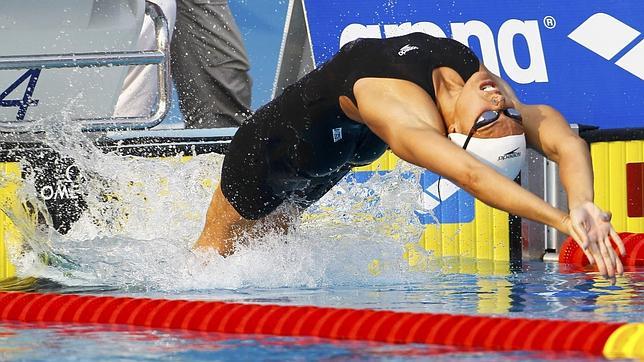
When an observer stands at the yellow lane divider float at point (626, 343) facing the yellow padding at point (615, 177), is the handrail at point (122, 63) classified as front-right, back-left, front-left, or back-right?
front-left

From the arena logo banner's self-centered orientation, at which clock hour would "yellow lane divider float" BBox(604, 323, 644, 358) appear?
The yellow lane divider float is roughly at 12 o'clock from the arena logo banner.

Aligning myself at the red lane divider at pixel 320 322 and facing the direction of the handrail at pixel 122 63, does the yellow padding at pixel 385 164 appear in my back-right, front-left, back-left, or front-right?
front-right

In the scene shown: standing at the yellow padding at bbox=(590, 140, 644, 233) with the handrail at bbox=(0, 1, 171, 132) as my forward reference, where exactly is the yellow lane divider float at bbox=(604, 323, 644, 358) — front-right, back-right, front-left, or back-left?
front-left

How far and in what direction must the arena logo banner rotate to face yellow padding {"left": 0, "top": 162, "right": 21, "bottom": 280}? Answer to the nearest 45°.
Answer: approximately 90° to its right

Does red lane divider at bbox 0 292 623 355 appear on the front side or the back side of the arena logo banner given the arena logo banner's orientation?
on the front side

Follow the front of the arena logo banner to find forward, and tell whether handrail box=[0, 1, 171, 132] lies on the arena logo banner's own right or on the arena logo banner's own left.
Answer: on the arena logo banner's own right

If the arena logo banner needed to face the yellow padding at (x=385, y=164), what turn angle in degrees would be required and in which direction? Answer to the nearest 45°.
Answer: approximately 90° to its right

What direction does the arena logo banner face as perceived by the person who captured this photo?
facing the viewer

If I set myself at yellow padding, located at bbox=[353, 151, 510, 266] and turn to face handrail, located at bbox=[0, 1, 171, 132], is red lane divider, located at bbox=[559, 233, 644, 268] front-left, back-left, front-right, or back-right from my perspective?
back-left
